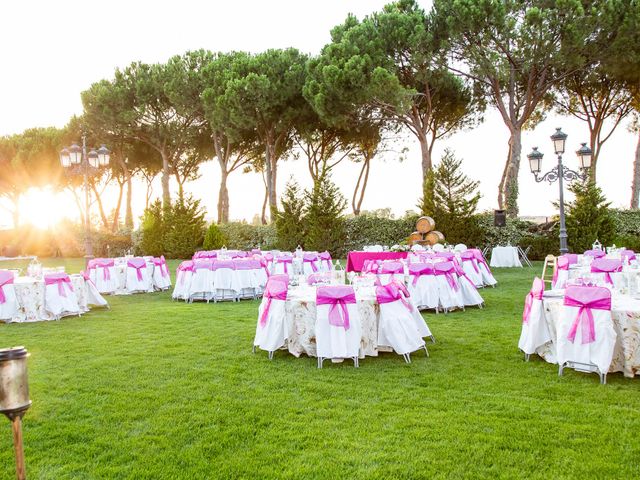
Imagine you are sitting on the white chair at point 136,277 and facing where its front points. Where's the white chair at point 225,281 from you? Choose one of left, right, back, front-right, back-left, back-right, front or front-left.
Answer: back-right

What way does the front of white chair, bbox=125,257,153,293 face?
away from the camera

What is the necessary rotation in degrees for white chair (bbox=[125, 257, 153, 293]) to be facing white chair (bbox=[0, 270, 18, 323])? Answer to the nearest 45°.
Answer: approximately 135° to its left

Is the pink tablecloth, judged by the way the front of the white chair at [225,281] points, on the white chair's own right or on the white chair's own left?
on the white chair's own right

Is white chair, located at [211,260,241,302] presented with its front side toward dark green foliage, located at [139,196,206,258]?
yes

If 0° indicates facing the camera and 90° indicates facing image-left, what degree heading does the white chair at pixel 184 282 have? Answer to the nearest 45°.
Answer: approximately 225°

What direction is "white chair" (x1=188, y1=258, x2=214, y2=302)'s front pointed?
away from the camera

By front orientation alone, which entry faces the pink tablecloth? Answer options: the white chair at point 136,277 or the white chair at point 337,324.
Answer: the white chair at point 337,324

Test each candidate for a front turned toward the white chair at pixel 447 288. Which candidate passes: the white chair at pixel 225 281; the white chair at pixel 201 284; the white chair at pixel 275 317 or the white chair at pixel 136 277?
the white chair at pixel 275 317

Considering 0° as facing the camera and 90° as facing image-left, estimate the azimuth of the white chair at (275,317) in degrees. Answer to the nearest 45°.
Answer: approximately 225°

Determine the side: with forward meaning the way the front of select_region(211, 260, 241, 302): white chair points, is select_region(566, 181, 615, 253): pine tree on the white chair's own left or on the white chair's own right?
on the white chair's own right

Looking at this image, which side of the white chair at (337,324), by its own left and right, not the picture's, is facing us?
back

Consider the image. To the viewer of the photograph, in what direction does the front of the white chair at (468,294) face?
facing away from the viewer and to the left of the viewer

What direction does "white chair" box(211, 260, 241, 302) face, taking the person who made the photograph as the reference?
facing away from the viewer

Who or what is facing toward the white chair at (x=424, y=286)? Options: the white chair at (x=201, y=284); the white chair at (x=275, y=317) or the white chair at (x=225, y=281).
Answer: the white chair at (x=275, y=317)

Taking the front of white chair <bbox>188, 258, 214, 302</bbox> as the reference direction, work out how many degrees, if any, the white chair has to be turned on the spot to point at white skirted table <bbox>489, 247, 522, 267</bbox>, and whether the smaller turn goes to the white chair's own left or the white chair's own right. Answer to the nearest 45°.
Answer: approximately 45° to the white chair's own right
